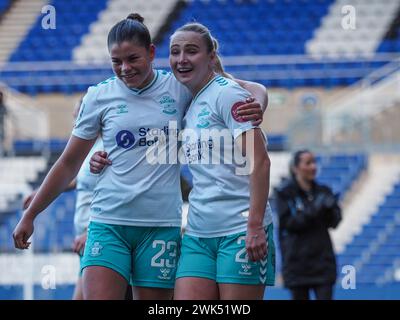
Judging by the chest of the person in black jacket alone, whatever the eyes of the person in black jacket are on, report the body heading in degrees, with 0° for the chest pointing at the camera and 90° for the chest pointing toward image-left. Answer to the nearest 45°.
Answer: approximately 315°
